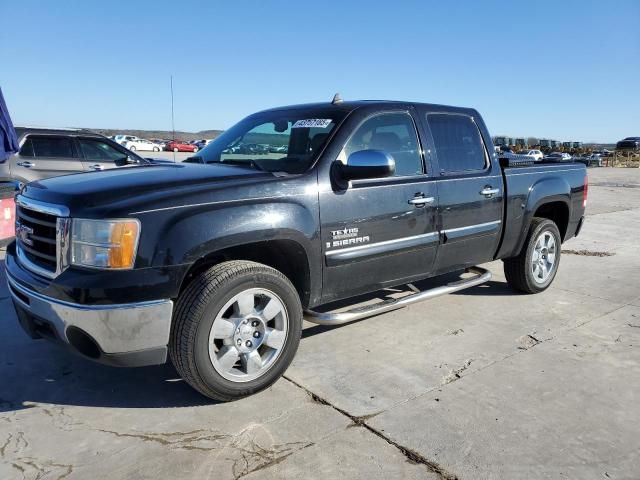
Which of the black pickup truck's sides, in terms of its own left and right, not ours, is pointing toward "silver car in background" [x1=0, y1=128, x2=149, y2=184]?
right

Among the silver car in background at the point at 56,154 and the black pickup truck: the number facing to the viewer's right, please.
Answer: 1

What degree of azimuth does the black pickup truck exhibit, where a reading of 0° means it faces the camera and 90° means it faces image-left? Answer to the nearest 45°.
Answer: approximately 45°

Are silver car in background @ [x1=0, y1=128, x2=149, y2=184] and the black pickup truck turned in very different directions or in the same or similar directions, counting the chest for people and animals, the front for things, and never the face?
very different directions

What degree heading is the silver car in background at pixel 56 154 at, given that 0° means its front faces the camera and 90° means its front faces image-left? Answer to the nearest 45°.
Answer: approximately 270°

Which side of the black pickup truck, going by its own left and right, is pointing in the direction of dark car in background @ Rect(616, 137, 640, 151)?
back

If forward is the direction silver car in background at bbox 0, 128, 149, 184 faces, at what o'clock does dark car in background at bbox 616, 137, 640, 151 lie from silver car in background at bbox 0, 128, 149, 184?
The dark car in background is roughly at 11 o'clock from the silver car in background.

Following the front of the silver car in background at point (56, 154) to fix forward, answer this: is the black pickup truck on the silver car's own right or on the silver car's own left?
on the silver car's own right
